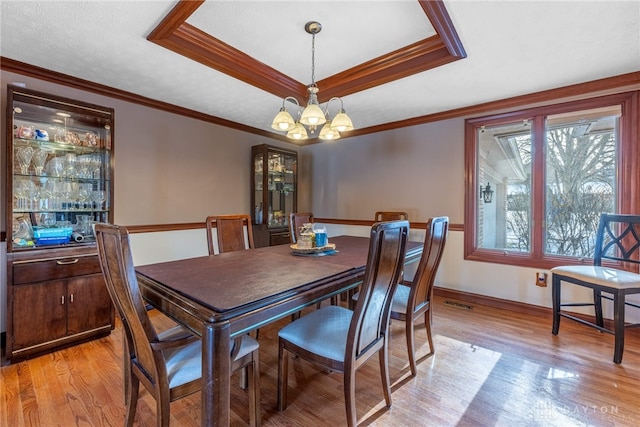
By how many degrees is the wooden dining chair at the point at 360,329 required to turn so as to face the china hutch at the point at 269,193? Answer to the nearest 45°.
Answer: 0° — it already faces it

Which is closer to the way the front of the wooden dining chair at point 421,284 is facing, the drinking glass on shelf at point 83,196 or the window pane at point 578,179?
the drinking glass on shelf

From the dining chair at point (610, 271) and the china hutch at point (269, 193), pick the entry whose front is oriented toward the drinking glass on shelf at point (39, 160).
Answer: the dining chair

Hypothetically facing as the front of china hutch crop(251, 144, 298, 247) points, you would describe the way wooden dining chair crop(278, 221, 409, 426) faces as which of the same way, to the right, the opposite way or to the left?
the opposite way

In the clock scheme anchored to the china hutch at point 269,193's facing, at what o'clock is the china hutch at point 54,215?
the china hutch at point 54,215 is roughly at 3 o'clock from the china hutch at point 269,193.

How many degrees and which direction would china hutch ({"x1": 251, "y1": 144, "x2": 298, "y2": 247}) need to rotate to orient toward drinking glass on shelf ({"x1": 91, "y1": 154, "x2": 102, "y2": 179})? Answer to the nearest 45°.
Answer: approximately 90° to its right

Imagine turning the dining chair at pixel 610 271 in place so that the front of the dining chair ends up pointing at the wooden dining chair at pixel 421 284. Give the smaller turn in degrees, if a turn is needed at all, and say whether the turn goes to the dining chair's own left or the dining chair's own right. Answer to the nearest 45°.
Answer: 0° — it already faces it

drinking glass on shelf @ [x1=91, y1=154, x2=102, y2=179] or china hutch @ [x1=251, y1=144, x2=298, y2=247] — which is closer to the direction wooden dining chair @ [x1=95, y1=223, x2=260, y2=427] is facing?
the china hutch

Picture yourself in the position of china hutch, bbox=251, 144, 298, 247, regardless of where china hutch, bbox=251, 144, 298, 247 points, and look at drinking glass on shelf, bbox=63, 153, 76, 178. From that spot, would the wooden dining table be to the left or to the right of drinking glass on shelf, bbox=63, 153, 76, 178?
left

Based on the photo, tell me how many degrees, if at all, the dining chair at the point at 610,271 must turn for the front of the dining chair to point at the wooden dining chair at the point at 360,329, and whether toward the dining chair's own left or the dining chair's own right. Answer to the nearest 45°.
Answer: approximately 45° to the dining chair's own left
